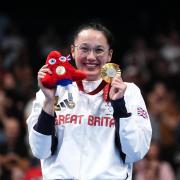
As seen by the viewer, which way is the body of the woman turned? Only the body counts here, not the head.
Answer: toward the camera

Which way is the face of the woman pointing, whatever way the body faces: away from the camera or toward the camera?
toward the camera
